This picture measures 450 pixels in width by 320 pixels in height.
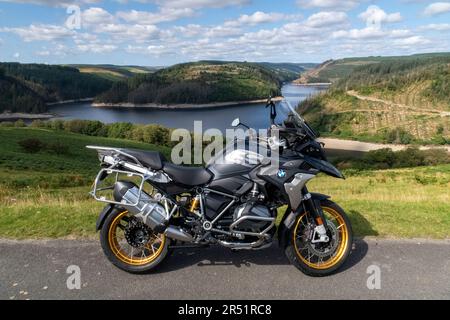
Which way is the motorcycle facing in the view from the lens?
facing to the right of the viewer
